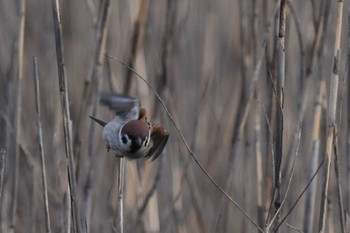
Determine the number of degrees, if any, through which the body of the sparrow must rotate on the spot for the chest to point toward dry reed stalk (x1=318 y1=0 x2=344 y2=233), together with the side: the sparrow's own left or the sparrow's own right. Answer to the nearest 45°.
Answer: approximately 45° to the sparrow's own left

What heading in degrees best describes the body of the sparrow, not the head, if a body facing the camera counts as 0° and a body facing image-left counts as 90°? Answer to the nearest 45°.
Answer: approximately 315°
